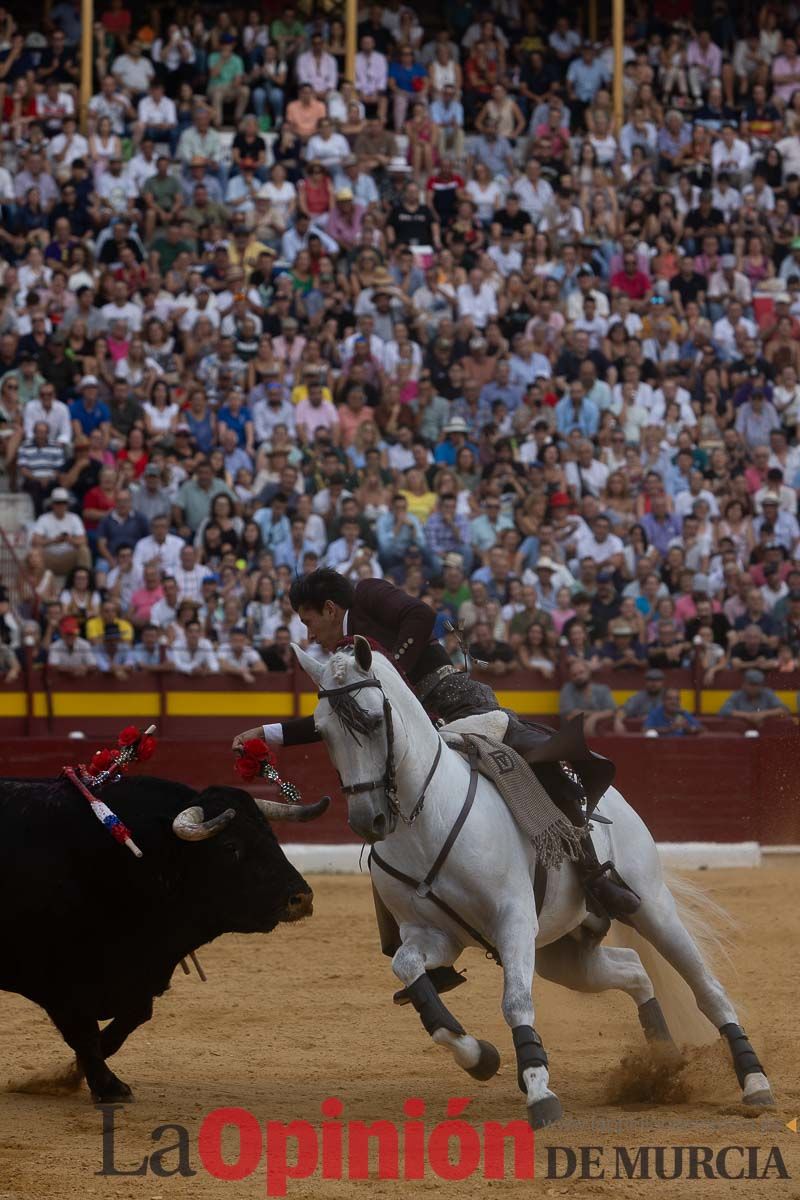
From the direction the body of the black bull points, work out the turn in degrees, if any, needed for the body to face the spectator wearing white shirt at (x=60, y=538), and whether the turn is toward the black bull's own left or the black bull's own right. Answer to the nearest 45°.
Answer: approximately 90° to the black bull's own left

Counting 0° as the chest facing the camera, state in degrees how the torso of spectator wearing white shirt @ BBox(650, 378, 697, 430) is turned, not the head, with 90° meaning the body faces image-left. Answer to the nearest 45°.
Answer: approximately 0°

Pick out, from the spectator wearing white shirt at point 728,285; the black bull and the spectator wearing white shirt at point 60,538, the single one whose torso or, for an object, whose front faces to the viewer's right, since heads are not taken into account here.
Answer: the black bull

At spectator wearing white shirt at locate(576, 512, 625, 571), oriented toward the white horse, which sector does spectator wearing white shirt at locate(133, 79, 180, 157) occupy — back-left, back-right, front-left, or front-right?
back-right

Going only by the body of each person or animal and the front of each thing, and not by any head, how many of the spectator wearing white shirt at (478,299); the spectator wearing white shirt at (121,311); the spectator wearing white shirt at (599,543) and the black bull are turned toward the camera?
3

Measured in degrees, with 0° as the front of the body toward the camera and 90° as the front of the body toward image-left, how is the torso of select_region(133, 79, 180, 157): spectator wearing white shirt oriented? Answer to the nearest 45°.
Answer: approximately 0°

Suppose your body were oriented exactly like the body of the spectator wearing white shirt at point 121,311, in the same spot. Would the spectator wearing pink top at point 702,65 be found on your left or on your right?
on your left

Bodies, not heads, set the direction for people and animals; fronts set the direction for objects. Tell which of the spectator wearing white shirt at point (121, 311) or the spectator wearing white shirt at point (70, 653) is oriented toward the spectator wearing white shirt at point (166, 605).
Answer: the spectator wearing white shirt at point (121, 311)

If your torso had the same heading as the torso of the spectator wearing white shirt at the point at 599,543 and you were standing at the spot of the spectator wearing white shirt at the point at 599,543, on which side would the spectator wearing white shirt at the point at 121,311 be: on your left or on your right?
on your right

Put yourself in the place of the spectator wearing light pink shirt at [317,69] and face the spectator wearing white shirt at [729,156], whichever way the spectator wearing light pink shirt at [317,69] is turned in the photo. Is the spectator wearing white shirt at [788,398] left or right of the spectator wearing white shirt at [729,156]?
right

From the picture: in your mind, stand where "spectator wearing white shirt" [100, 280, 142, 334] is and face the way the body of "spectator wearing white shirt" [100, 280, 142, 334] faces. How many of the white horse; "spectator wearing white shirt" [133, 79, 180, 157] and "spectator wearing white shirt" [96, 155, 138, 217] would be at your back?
2

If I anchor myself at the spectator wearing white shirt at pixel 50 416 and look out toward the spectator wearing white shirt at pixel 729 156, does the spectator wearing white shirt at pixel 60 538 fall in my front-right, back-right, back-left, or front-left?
back-right
